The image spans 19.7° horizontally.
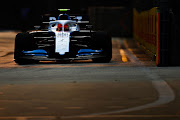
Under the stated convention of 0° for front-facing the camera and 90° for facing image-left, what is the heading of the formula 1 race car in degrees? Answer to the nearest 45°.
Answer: approximately 0°

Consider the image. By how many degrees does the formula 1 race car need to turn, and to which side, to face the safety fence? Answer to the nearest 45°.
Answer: approximately 135° to its left
